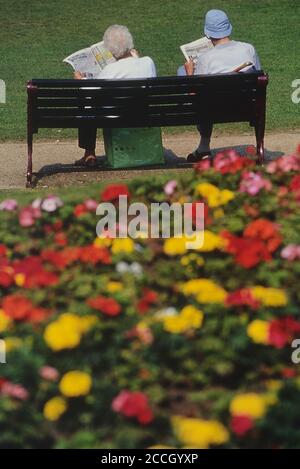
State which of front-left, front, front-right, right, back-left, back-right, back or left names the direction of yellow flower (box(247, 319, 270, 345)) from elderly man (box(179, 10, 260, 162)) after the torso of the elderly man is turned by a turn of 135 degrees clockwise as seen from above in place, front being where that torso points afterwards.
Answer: right

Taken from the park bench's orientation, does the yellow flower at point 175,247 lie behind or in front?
behind

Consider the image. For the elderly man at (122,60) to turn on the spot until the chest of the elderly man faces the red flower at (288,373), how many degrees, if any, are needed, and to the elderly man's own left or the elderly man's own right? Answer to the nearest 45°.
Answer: approximately 135° to the elderly man's own left

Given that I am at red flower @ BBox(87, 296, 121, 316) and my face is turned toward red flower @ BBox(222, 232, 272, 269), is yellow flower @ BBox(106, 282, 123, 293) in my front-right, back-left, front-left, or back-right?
front-left

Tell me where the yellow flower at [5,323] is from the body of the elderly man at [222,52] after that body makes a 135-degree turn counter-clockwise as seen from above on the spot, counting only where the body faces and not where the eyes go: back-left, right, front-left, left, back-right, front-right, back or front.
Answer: front

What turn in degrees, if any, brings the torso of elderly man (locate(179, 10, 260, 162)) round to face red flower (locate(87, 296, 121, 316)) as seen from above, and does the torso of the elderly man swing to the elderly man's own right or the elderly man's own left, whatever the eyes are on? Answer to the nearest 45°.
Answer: approximately 135° to the elderly man's own left

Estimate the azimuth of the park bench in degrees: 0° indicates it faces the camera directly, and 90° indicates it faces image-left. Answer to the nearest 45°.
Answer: approximately 180°

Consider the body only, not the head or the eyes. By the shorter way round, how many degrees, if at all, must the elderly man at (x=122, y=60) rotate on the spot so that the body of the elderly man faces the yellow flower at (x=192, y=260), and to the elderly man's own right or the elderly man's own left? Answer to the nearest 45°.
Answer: approximately 135° to the elderly man's own left

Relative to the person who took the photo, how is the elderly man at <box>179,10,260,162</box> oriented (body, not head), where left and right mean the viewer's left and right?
facing away from the viewer and to the left of the viewer

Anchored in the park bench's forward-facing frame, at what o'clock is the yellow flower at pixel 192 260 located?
The yellow flower is roughly at 6 o'clock from the park bench.

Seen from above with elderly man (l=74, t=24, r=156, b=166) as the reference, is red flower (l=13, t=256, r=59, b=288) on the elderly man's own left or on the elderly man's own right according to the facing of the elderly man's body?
on the elderly man's own left

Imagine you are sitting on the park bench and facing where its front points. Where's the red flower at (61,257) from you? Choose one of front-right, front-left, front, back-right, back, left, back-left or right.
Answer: back

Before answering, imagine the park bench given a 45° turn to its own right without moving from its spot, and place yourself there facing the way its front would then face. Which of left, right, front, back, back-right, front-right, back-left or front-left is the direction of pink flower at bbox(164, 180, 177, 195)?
back-right

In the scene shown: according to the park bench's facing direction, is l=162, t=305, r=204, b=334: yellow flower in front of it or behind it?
behind

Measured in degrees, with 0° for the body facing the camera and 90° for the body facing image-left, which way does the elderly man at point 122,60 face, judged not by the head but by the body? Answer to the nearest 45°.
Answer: approximately 135°
